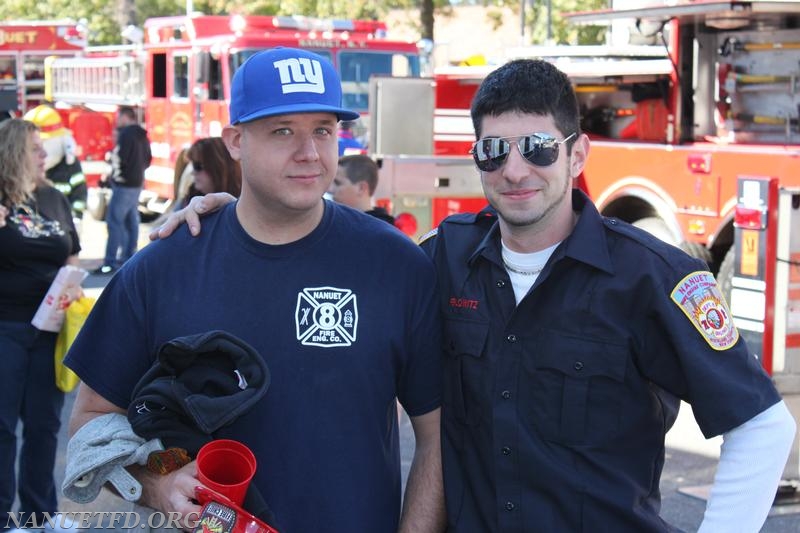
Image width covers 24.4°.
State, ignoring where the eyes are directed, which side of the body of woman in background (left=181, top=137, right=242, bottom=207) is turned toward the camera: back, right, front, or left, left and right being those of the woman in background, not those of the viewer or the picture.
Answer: left

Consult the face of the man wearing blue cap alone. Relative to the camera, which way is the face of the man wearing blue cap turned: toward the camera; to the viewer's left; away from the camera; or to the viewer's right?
toward the camera

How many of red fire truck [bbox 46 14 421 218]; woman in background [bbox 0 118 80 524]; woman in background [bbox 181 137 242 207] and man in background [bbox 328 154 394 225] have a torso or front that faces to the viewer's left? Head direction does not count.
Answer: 2

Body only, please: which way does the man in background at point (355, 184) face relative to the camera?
to the viewer's left

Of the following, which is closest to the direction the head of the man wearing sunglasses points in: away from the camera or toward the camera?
toward the camera

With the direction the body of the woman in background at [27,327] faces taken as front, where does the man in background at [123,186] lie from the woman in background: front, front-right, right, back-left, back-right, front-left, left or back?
back-left

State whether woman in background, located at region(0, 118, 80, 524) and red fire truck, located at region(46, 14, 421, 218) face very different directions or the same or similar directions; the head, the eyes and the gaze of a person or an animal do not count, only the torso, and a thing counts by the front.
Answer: same or similar directions

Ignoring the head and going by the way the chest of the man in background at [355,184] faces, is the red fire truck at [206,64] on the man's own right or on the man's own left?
on the man's own right

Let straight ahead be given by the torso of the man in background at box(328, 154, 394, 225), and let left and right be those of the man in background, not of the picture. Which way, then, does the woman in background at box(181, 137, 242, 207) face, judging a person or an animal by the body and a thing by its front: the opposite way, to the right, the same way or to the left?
the same way
